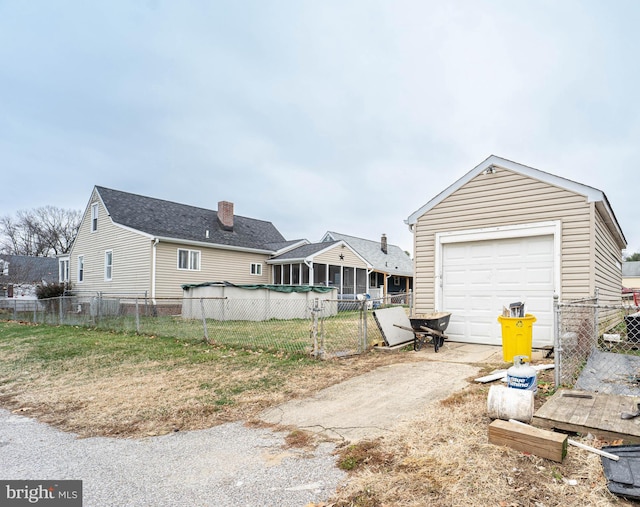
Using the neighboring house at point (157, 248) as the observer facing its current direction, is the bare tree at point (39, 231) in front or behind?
in front

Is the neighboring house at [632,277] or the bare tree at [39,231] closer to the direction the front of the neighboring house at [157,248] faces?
the bare tree

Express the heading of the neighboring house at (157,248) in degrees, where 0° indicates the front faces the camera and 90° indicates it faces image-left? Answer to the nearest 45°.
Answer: approximately 135°

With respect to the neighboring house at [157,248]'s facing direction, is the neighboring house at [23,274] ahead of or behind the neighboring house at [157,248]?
ahead

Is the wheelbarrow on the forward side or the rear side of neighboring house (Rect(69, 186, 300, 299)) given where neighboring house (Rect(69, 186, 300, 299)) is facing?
on the rear side

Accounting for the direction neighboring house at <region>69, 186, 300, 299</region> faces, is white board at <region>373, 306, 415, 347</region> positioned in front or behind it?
behind
